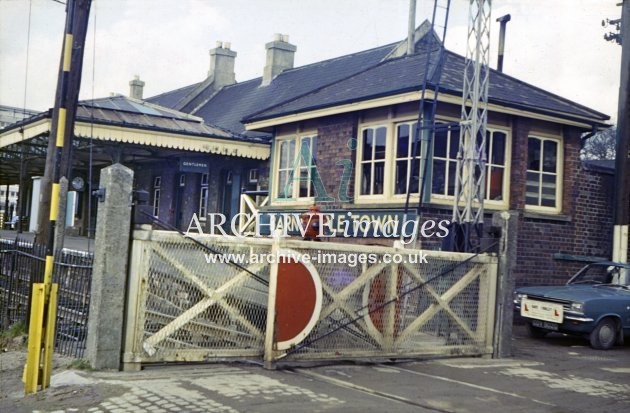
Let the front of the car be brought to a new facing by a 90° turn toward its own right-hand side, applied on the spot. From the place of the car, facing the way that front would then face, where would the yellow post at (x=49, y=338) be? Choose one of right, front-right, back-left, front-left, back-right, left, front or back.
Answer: left

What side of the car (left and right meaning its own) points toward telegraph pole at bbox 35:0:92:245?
front

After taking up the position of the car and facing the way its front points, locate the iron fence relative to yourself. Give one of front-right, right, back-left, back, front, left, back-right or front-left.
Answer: front

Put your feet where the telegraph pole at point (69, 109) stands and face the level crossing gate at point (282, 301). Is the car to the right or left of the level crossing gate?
left

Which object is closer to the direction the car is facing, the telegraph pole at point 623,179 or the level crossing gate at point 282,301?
the level crossing gate

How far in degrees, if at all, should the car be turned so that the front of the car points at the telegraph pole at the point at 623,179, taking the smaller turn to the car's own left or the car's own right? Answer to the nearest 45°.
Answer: approximately 135° to the car's own right

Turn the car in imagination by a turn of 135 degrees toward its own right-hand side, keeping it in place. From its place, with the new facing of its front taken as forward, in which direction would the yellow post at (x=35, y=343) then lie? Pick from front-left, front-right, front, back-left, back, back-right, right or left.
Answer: back-left

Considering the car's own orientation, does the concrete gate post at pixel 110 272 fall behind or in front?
in front

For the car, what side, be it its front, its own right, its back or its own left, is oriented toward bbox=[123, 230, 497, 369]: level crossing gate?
front

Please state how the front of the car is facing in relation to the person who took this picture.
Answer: facing the viewer and to the left of the viewer
